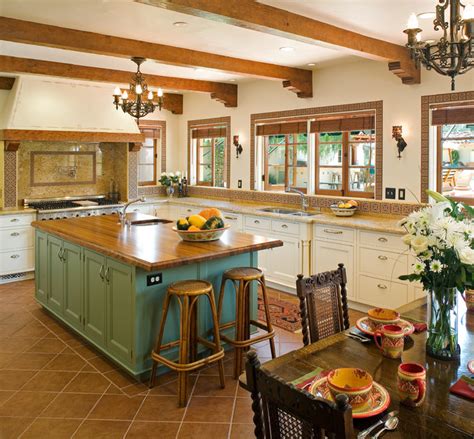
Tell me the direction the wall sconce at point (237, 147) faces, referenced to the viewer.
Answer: facing the viewer and to the left of the viewer

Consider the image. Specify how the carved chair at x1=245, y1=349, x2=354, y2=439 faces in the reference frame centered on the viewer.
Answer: facing away from the viewer and to the right of the viewer

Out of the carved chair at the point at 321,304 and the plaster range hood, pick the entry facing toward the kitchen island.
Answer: the plaster range hood

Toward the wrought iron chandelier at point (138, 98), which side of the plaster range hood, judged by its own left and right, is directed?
front

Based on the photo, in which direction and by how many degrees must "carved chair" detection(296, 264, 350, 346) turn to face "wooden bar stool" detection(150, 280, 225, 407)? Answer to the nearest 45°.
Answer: approximately 180°

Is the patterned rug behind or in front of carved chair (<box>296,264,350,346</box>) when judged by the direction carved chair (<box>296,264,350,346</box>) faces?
behind

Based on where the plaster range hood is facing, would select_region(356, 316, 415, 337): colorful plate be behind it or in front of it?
in front

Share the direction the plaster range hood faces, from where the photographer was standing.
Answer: facing the viewer

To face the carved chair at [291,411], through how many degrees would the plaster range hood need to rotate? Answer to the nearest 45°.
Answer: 0° — it already faces it
